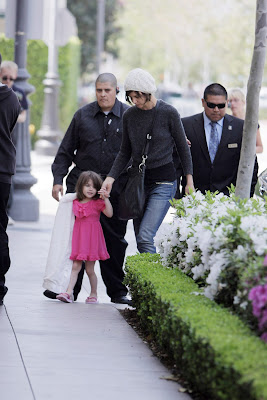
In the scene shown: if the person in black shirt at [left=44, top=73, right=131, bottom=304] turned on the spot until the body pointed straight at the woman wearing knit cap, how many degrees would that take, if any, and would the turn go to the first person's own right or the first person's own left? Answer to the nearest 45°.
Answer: approximately 45° to the first person's own left

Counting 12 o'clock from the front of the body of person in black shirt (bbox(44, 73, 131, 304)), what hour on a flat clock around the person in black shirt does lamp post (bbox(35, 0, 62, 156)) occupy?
The lamp post is roughly at 6 o'clock from the person in black shirt.

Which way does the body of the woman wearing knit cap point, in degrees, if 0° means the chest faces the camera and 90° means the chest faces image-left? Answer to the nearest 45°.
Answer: approximately 45°

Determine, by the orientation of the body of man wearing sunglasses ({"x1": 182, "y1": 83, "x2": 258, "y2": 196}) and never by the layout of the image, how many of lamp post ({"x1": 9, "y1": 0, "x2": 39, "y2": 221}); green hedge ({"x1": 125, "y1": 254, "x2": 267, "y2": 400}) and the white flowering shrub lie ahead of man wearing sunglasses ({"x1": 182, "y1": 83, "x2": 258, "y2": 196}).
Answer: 2

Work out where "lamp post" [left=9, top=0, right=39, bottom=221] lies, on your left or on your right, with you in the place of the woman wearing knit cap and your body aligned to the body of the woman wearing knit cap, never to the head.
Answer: on your right

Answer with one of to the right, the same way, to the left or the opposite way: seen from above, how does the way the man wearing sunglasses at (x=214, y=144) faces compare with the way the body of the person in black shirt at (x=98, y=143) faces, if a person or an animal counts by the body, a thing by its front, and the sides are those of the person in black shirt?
the same way

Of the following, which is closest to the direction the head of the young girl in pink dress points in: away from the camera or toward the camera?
toward the camera

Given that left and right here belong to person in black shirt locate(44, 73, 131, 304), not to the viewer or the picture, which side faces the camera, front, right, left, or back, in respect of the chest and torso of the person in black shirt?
front

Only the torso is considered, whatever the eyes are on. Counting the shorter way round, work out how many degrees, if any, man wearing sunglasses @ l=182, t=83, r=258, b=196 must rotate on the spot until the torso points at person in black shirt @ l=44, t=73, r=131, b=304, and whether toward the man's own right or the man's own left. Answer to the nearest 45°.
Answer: approximately 90° to the man's own right

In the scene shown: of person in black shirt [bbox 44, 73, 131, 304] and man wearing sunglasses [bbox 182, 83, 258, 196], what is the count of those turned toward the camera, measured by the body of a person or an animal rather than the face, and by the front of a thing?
2

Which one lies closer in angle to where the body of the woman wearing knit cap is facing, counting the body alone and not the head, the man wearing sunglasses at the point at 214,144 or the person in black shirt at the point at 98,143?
the person in black shirt

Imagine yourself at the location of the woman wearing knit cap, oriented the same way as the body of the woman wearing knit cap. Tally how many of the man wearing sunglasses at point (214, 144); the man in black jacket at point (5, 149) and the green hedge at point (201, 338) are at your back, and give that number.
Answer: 1

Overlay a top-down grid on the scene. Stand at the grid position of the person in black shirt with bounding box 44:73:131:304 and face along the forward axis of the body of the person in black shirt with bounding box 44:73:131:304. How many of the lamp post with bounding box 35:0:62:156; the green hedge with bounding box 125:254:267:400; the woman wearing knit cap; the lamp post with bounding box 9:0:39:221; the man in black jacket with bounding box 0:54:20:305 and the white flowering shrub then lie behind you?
2

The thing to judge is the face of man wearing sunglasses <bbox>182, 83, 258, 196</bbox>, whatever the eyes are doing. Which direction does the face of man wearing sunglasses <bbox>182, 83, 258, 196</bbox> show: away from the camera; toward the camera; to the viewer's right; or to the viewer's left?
toward the camera

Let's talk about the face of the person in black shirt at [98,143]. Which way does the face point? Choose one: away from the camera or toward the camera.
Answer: toward the camera

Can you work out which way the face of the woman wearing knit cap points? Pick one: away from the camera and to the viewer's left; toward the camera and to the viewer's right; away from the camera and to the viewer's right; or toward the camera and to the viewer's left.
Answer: toward the camera and to the viewer's left

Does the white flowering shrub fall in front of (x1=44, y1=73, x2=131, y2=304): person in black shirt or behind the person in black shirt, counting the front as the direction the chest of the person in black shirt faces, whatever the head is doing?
in front

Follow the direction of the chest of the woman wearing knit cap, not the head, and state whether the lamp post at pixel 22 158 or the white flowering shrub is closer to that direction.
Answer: the white flowering shrub
